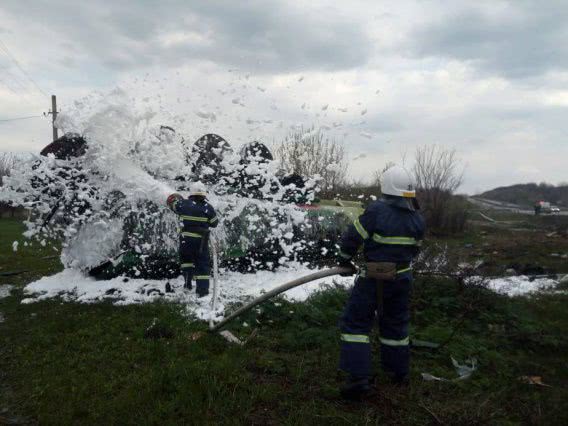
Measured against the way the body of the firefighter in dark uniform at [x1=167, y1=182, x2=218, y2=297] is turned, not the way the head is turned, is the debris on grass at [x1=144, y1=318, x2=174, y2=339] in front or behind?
behind

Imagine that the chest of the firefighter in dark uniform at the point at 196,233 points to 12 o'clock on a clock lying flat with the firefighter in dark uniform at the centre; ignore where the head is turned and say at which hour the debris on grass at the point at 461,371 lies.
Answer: The debris on grass is roughly at 5 o'clock from the firefighter in dark uniform.

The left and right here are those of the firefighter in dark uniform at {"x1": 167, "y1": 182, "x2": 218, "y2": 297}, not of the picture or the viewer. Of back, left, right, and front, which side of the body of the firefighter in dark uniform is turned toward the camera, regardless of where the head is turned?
back

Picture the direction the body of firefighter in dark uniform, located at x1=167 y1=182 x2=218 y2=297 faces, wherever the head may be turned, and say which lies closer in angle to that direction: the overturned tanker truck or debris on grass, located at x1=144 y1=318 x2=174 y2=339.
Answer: the overturned tanker truck

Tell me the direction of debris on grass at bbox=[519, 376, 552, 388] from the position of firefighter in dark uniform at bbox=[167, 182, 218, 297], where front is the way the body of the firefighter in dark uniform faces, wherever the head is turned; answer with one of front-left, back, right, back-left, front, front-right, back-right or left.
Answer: back-right

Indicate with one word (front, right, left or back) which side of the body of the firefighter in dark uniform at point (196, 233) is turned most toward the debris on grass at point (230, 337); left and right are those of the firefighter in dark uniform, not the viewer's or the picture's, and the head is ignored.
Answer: back

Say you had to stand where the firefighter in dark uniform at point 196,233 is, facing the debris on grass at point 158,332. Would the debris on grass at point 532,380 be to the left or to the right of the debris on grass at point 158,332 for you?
left

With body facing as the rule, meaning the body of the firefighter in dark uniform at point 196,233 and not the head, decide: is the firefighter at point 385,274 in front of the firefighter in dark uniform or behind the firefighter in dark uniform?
behind
